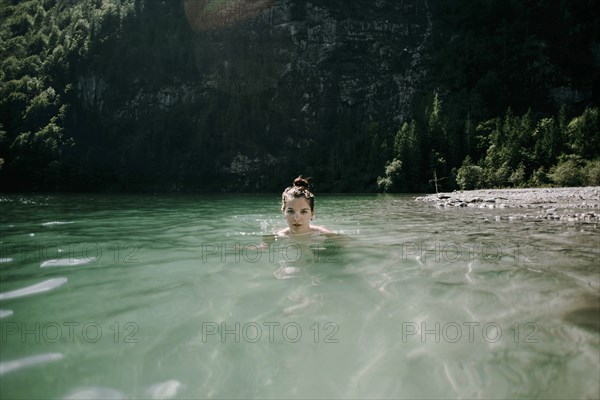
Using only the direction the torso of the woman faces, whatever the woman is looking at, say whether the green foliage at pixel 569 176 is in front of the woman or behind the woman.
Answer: behind

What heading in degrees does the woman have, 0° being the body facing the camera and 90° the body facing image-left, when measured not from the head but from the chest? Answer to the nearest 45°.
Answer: approximately 0°
